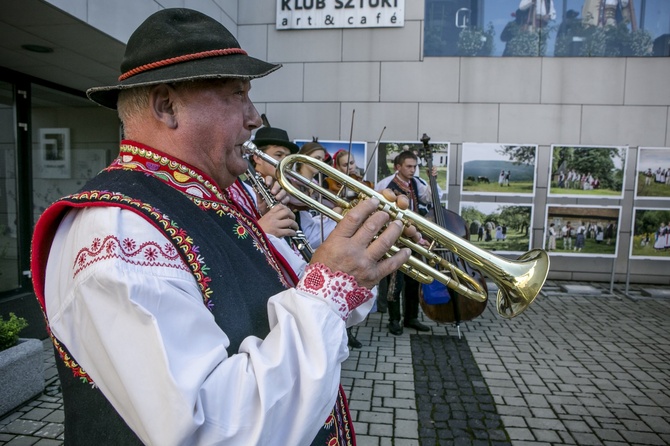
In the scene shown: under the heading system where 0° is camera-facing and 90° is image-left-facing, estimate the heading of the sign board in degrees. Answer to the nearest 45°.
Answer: approximately 0°

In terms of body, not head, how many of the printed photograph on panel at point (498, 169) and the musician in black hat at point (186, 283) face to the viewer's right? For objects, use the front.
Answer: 1

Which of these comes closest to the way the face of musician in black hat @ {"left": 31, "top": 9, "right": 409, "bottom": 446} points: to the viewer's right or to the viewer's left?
to the viewer's right

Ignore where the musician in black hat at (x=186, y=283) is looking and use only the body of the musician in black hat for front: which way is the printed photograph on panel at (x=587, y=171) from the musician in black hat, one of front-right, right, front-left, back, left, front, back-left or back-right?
front-left

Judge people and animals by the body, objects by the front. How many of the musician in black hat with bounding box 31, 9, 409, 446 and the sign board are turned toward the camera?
1

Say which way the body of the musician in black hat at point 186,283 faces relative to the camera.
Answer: to the viewer's right

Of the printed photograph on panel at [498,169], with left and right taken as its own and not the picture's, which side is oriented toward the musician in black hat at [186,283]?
front

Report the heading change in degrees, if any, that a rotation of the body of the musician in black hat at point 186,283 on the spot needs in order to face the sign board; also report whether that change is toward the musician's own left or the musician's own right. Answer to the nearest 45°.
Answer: approximately 90° to the musician's own left

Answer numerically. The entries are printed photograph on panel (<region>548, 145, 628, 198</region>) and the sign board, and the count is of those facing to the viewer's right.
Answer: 0

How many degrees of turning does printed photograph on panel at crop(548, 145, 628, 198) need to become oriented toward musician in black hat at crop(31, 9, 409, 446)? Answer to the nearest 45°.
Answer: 0° — it already faces them

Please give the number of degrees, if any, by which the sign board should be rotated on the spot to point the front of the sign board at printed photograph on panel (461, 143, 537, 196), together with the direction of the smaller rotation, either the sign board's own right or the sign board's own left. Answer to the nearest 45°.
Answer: approximately 90° to the sign board's own left

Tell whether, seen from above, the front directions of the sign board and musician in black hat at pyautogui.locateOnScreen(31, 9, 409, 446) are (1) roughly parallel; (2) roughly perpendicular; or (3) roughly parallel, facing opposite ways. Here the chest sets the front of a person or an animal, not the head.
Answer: roughly perpendicular

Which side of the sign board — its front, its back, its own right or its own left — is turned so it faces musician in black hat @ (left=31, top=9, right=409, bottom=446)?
front
